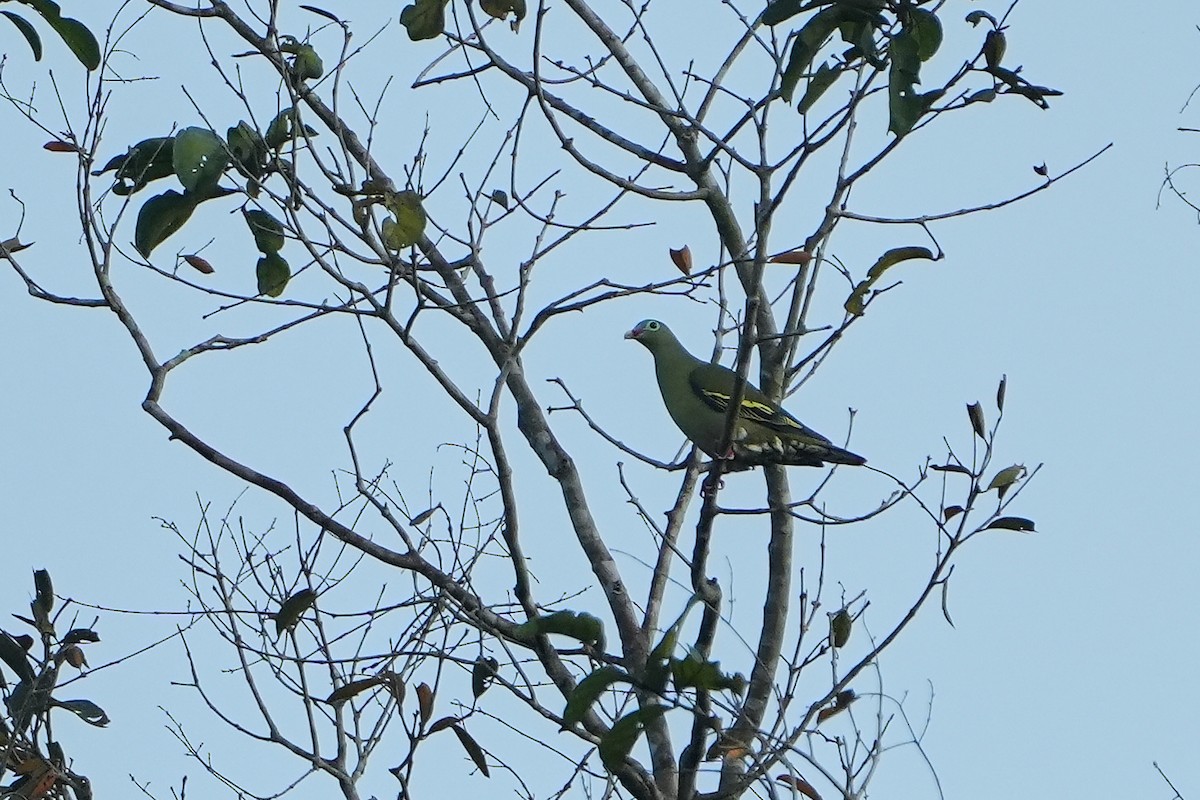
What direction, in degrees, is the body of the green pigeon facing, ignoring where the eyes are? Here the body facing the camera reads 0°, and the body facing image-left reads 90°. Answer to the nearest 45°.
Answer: approximately 90°
